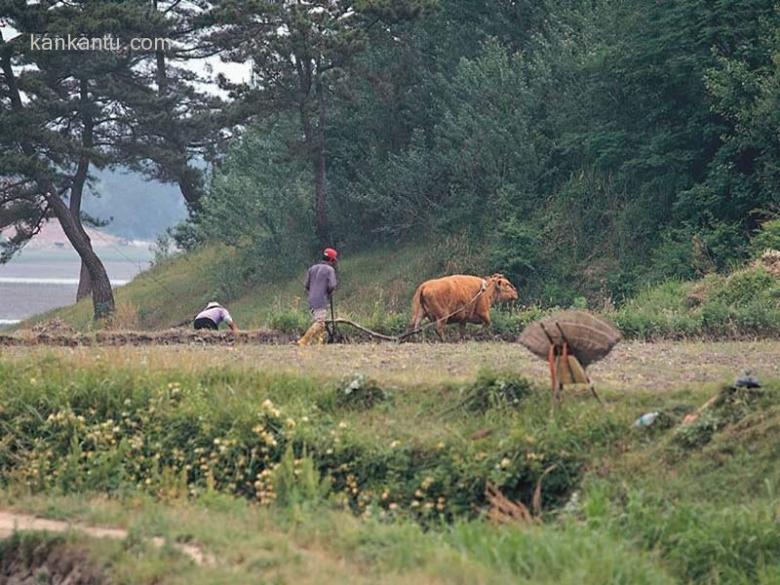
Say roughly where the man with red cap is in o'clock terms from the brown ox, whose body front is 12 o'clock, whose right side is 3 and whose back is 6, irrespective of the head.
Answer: The man with red cap is roughly at 6 o'clock from the brown ox.

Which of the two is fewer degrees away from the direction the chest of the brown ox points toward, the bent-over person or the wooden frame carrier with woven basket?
the wooden frame carrier with woven basket

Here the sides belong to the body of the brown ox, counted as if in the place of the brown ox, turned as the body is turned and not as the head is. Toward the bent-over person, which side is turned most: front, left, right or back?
back

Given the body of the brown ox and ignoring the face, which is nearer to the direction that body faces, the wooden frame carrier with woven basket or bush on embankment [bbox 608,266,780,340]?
the bush on embankment

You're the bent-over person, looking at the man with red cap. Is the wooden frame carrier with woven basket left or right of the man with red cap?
right

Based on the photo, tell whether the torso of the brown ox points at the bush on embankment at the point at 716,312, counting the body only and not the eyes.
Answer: yes

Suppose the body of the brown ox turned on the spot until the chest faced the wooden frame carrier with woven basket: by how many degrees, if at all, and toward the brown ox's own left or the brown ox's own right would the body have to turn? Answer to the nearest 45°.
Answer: approximately 90° to the brown ox's own right

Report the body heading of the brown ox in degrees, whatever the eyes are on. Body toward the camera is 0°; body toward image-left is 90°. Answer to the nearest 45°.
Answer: approximately 270°
